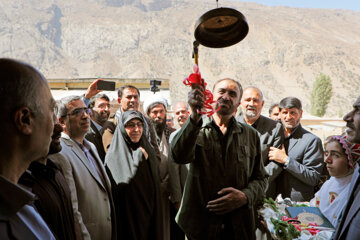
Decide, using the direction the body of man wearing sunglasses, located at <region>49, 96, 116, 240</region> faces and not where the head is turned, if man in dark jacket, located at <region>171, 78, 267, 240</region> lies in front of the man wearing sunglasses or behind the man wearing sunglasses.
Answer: in front

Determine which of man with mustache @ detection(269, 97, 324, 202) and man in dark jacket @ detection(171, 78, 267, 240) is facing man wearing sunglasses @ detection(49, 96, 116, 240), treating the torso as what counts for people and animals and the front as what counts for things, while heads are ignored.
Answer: the man with mustache

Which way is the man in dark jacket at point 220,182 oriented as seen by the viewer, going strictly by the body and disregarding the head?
toward the camera

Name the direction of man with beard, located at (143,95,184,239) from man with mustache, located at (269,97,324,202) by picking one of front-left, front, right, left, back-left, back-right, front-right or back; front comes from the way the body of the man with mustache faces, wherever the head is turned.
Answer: front-right

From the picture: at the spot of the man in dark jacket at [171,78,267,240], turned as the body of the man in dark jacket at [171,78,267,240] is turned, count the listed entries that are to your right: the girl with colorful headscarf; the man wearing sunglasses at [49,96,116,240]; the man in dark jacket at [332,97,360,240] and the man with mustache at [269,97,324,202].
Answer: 1

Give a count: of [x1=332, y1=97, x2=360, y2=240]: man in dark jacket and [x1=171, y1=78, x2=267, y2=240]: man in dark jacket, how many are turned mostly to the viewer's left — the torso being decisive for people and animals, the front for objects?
1

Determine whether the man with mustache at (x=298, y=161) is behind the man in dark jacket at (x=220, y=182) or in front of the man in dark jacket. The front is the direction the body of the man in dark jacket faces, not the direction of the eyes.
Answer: behind

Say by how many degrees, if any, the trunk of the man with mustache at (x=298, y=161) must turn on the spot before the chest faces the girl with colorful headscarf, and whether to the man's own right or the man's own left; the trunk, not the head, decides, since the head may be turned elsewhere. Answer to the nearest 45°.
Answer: approximately 45° to the man's own left

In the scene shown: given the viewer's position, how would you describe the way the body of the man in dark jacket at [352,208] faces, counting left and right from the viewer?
facing to the left of the viewer

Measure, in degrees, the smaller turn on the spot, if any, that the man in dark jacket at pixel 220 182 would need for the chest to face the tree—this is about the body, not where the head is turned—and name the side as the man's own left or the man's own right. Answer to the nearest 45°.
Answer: approximately 180°

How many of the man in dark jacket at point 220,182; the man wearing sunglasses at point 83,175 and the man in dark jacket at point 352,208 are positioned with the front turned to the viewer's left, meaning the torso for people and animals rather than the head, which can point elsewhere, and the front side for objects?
1

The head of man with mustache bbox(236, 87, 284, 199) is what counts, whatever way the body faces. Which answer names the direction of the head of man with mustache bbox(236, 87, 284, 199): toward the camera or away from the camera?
toward the camera

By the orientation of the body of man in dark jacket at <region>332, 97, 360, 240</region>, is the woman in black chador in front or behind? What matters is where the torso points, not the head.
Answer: in front

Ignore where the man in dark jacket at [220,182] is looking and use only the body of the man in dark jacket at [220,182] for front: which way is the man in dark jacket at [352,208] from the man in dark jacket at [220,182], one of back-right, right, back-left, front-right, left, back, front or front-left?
front-left

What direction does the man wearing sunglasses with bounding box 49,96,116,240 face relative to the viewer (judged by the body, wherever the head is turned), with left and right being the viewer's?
facing the viewer and to the right of the viewer

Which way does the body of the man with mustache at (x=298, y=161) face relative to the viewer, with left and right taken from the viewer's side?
facing the viewer and to the left of the viewer

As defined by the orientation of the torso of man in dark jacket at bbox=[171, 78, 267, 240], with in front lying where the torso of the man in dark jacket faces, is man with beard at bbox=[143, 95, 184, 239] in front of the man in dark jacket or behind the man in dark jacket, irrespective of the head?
behind
